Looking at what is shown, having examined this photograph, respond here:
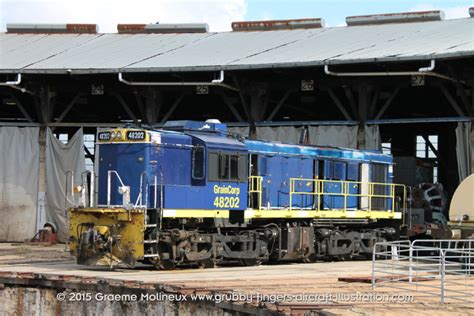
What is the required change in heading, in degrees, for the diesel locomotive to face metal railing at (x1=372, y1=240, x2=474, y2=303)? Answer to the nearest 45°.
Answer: approximately 90° to its left

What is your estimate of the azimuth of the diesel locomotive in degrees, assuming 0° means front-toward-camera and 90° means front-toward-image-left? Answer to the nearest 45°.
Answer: approximately 45°
